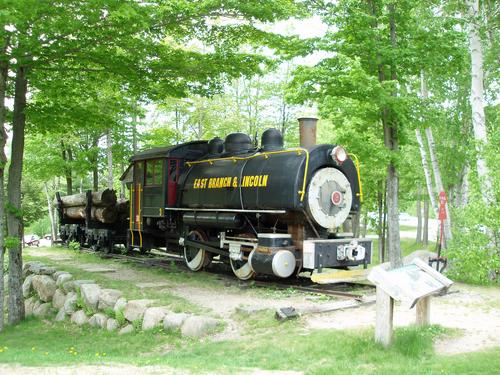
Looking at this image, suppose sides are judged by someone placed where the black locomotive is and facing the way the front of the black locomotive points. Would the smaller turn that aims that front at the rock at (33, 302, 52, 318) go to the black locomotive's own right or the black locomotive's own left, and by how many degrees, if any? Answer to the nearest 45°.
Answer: approximately 135° to the black locomotive's own right

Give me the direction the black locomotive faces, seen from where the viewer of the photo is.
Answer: facing the viewer and to the right of the viewer

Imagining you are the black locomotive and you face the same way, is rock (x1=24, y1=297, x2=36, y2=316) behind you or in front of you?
behind

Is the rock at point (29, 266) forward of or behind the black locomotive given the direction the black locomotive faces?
behind

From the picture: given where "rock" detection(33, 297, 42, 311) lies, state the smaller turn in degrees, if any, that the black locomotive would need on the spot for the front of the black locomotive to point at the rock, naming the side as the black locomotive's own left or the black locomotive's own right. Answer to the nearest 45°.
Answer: approximately 90° to the black locomotive's own right

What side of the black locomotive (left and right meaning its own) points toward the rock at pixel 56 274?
right

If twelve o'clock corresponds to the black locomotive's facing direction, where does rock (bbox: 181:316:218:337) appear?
The rock is roughly at 2 o'clock from the black locomotive.

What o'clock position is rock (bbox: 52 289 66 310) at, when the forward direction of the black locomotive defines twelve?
The rock is roughly at 3 o'clock from the black locomotive.

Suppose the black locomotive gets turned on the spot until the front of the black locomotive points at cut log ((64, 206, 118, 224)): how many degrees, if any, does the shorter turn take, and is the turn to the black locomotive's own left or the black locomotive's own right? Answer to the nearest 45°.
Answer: approximately 180°

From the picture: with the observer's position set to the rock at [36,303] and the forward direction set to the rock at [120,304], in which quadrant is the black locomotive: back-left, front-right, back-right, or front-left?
front-left

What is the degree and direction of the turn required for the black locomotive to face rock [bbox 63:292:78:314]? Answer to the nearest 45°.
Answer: approximately 135° to its right
